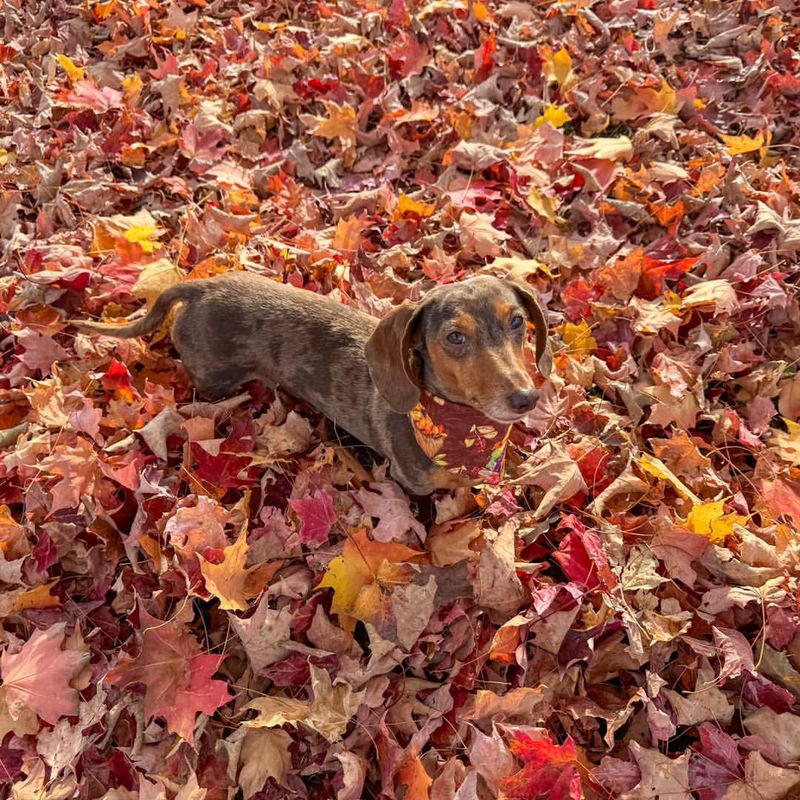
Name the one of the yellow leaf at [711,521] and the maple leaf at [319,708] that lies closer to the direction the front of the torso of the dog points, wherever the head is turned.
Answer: the yellow leaf

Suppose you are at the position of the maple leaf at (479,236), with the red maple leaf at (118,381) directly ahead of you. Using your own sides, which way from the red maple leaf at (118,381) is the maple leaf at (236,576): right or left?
left

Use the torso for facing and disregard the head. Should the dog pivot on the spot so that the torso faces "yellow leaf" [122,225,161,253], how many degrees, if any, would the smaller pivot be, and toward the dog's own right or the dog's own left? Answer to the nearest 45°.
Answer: approximately 180°

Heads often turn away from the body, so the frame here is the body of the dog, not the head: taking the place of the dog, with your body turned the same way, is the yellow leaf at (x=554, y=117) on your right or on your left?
on your left

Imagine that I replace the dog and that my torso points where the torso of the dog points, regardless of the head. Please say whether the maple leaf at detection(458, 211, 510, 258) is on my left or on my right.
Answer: on my left

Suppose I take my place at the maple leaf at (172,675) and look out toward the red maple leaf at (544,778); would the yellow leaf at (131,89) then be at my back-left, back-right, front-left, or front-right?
back-left

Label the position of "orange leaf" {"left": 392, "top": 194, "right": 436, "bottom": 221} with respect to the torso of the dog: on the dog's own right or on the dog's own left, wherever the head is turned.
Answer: on the dog's own left

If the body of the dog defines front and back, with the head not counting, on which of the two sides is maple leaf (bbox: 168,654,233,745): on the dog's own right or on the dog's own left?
on the dog's own right

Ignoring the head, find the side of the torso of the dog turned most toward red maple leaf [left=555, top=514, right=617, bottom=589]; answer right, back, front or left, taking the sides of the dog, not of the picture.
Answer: front

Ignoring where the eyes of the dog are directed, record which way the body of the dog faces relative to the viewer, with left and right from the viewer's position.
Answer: facing the viewer and to the right of the viewer

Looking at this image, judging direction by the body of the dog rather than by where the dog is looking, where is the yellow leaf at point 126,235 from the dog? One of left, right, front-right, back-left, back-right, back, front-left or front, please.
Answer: back
